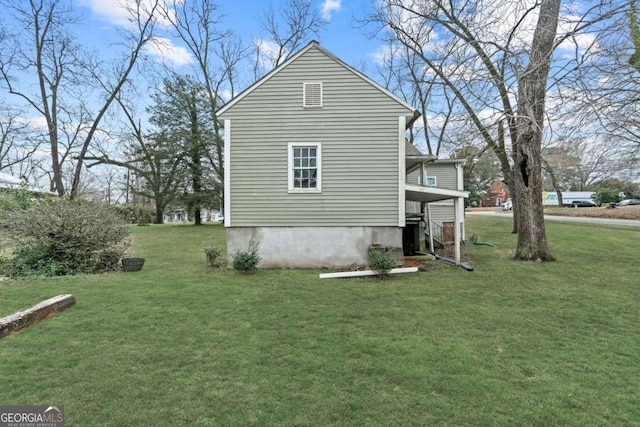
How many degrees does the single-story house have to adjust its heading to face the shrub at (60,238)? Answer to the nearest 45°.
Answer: approximately 180°

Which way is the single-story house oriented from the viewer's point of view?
to the viewer's right

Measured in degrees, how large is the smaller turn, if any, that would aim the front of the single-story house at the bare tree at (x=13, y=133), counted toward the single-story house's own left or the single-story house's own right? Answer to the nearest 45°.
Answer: approximately 135° to the single-story house's own left

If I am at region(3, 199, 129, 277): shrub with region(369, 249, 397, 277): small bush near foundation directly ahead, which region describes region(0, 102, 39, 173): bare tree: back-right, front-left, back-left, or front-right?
back-left

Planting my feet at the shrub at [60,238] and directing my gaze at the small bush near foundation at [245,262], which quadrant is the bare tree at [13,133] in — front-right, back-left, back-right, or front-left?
back-left
